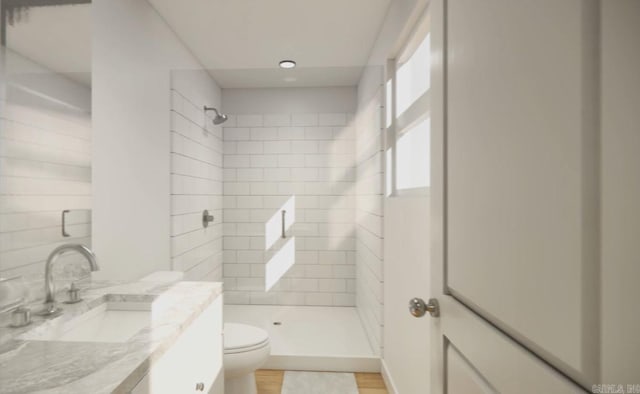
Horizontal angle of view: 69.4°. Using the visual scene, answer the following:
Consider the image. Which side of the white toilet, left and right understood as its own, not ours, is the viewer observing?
right

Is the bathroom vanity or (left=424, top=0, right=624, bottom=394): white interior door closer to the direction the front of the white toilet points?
the white interior door

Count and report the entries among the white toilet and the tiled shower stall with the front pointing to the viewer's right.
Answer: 1

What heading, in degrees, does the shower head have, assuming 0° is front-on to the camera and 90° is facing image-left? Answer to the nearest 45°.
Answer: approximately 270°

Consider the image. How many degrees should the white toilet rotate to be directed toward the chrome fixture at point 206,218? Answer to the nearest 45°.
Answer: approximately 90° to its left

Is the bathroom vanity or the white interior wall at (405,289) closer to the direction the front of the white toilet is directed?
the white interior wall

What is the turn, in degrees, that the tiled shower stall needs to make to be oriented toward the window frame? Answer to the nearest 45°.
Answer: approximately 45° to its left

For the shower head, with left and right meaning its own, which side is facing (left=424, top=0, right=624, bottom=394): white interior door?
right
